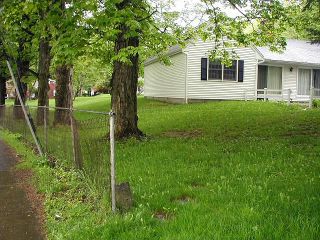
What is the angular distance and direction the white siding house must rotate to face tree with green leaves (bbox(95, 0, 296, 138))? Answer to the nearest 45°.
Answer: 0° — it already faces it

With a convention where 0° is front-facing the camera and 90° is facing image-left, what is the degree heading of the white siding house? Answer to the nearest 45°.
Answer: approximately 0°
